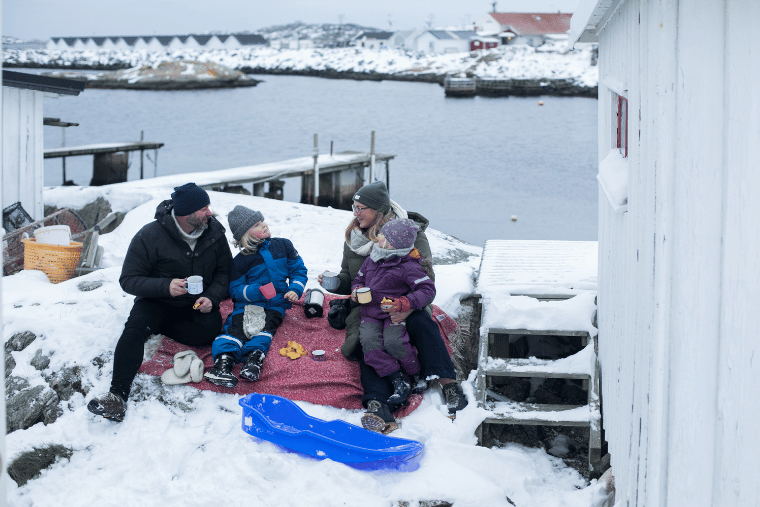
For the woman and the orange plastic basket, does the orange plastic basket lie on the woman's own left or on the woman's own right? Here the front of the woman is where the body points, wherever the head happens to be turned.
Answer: on the woman's own right

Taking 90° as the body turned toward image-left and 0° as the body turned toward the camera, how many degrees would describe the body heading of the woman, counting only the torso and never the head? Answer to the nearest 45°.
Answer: approximately 45°

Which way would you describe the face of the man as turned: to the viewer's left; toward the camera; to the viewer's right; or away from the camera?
to the viewer's right

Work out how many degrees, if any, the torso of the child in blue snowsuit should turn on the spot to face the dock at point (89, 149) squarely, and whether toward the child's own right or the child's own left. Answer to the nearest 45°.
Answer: approximately 180°

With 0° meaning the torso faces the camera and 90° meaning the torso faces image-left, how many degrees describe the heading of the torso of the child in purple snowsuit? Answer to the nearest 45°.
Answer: approximately 45°

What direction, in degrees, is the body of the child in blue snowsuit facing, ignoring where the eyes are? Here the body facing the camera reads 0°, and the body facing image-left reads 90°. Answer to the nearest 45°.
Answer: approximately 0°
